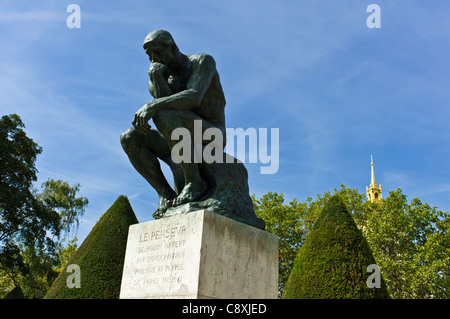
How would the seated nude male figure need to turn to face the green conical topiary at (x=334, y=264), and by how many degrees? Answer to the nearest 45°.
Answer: approximately 180°

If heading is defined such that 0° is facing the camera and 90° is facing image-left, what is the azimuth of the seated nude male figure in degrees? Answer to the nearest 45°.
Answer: approximately 45°
